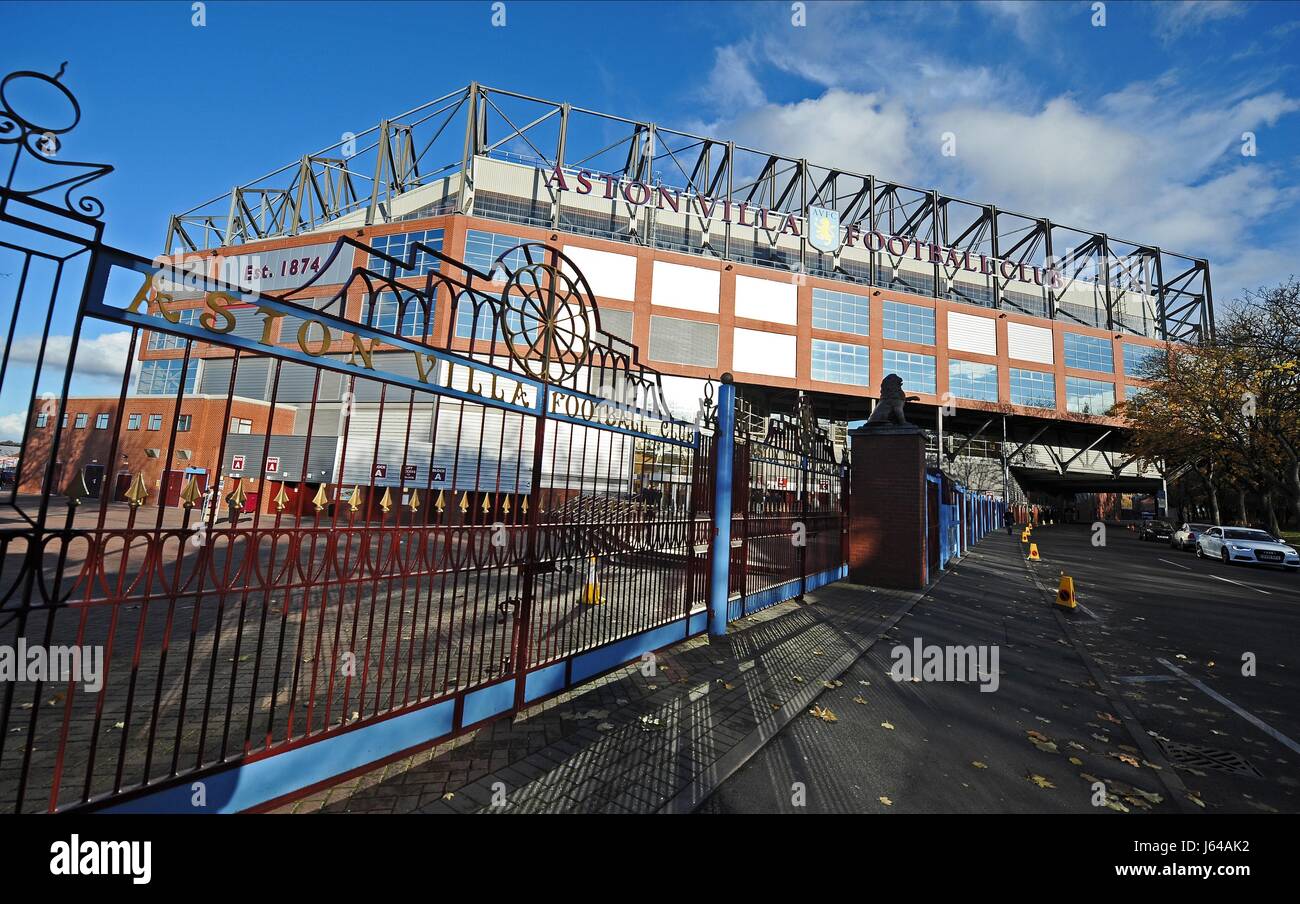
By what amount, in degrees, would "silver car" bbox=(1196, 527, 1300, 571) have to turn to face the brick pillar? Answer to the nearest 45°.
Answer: approximately 45° to its right
